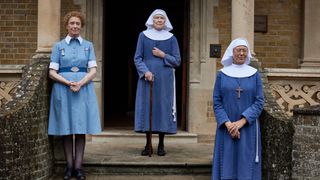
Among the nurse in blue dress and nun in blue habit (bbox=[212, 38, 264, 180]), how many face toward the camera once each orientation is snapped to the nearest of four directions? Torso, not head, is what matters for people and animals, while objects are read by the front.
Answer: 2

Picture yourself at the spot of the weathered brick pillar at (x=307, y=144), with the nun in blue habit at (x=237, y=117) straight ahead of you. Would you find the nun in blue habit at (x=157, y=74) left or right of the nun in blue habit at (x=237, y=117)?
right

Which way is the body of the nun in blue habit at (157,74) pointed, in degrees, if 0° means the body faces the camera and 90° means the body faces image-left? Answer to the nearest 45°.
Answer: approximately 0°

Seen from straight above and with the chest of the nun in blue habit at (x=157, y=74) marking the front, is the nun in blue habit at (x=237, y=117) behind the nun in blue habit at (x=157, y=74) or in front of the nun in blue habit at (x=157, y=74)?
in front

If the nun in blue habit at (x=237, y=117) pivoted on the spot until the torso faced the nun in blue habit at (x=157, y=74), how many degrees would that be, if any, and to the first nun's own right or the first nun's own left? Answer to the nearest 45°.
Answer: approximately 135° to the first nun's own right

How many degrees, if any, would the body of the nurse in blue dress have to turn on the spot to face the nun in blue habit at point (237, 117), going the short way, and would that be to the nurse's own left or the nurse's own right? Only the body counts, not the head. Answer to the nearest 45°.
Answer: approximately 45° to the nurse's own left

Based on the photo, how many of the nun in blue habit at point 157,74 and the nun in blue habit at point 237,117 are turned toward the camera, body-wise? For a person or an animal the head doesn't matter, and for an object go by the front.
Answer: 2

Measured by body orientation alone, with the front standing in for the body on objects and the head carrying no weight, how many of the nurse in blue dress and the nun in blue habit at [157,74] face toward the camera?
2

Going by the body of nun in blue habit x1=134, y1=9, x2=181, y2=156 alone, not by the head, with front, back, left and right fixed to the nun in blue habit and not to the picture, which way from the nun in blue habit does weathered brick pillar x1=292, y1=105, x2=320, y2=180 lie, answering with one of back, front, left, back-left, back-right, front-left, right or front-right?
front-left
